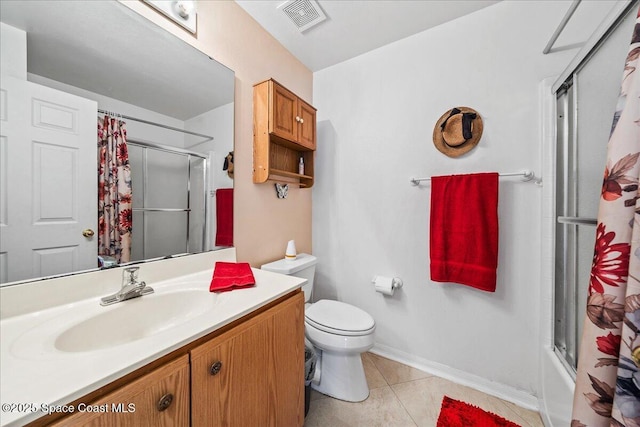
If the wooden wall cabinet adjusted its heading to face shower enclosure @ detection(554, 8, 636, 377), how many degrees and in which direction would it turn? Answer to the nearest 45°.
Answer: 0° — it already faces it

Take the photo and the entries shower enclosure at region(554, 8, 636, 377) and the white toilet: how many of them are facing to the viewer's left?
1

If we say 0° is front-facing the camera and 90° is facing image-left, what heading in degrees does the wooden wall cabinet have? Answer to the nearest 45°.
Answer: approximately 315°

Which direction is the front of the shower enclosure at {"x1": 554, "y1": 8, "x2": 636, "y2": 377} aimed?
to the viewer's left

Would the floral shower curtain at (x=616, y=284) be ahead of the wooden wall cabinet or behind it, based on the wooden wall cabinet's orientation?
ahead

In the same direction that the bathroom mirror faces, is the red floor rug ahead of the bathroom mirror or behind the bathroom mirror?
ahead

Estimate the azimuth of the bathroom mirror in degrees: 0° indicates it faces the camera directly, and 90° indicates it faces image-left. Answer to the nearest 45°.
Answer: approximately 315°
